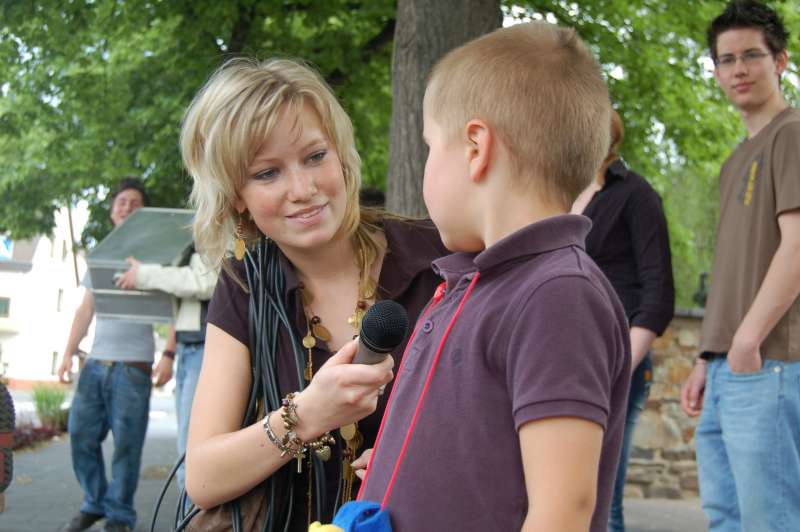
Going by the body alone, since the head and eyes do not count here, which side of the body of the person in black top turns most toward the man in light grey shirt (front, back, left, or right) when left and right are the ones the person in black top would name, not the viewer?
right

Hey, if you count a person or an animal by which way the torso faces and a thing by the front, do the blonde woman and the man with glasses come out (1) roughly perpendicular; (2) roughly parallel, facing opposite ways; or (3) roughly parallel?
roughly perpendicular

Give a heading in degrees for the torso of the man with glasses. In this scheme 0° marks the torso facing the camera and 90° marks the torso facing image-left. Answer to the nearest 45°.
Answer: approximately 45°

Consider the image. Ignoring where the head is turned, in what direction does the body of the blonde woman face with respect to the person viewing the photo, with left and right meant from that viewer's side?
facing the viewer and to the right of the viewer

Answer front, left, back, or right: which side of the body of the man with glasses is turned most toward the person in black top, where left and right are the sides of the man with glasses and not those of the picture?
right

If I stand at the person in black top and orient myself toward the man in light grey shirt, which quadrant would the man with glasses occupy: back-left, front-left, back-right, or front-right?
back-left

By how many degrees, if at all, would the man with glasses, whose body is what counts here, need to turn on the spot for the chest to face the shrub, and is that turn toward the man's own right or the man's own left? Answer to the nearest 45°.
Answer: approximately 90° to the man's own right

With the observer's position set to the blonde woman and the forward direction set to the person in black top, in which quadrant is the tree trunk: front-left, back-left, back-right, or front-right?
front-left

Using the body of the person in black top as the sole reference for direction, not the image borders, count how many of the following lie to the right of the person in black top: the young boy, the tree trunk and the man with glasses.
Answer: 1
